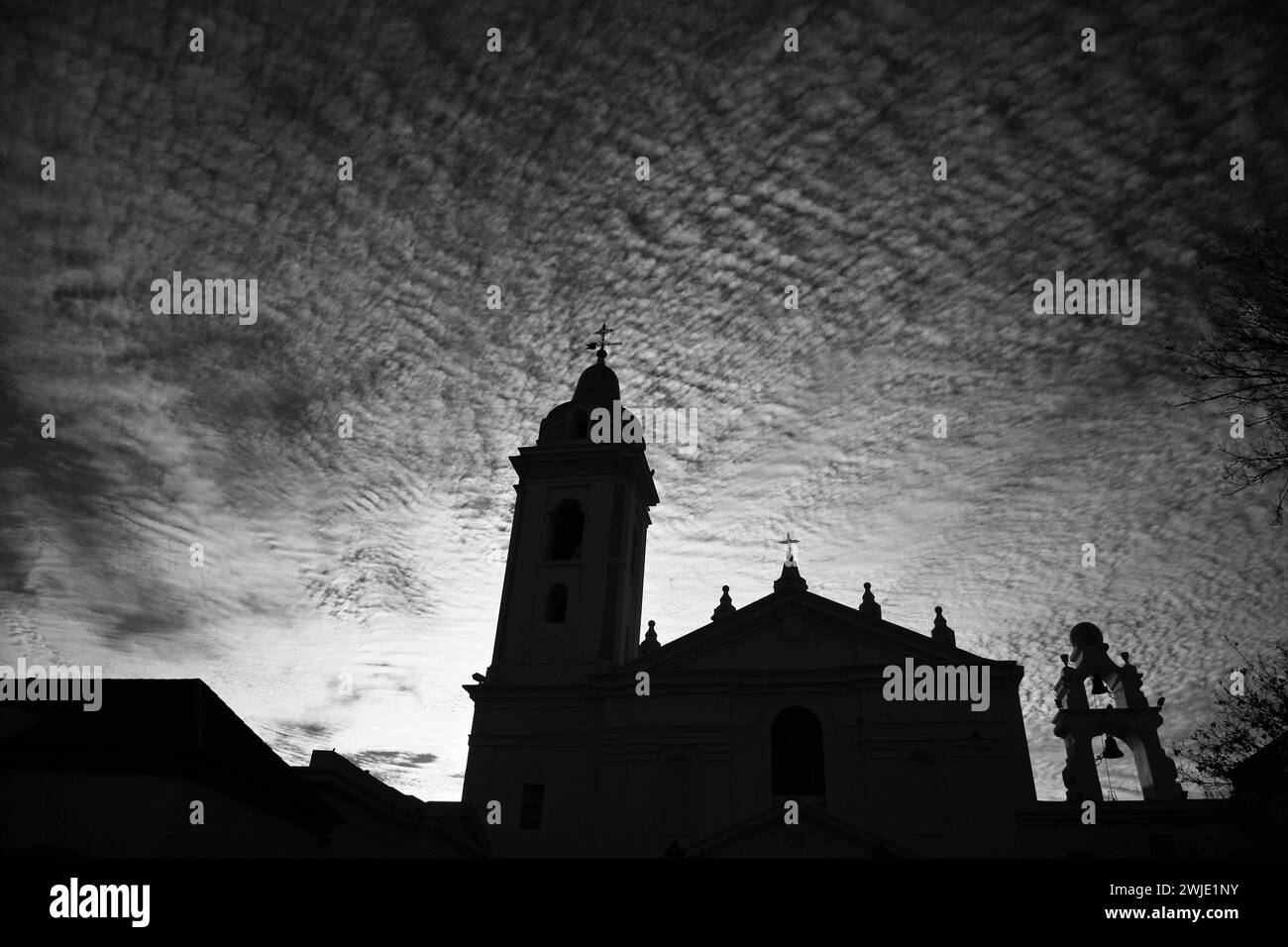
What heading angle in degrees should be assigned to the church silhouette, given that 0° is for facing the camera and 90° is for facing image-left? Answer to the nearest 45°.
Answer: approximately 0°
